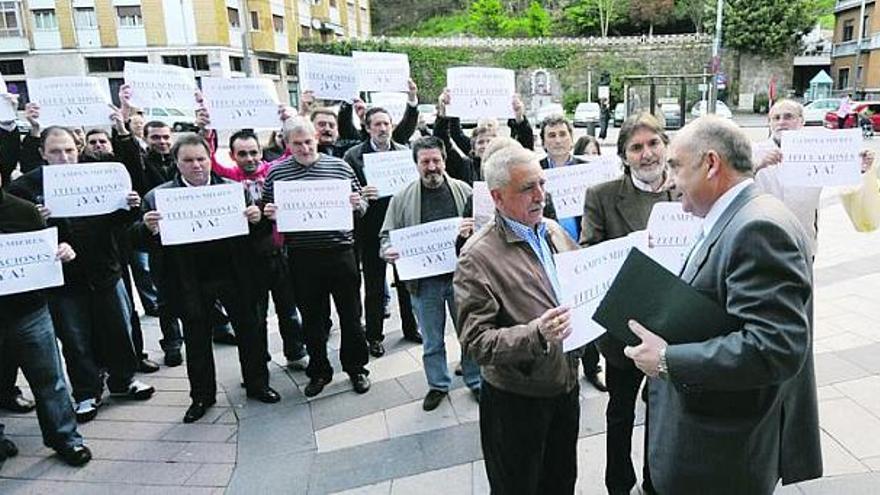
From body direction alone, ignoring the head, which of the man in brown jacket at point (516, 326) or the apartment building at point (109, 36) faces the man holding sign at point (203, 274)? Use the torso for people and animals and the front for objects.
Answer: the apartment building

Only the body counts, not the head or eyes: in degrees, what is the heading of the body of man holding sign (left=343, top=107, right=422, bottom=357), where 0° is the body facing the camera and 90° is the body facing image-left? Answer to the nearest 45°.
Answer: approximately 0°

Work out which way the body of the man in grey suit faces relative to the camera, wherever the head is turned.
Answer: to the viewer's left

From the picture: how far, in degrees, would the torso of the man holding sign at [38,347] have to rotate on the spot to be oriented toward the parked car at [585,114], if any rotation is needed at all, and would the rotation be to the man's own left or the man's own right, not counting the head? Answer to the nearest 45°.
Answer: approximately 90° to the man's own left

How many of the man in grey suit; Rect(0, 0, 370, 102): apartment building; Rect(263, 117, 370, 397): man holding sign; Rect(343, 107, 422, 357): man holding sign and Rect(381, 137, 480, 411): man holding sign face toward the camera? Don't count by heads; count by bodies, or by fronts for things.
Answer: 4

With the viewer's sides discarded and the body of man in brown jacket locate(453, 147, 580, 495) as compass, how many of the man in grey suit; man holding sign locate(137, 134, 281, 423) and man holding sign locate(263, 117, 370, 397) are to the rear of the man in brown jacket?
2
